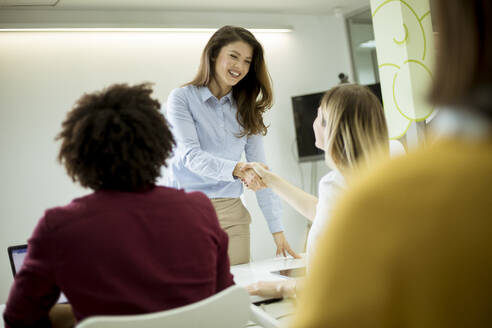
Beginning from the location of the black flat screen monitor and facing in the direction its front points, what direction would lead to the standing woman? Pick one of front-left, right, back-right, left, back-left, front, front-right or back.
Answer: front

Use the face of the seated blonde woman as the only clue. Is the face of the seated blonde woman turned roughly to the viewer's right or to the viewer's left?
to the viewer's left

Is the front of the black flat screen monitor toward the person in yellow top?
yes

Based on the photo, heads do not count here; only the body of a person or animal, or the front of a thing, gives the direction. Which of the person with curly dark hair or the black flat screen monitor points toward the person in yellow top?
the black flat screen monitor

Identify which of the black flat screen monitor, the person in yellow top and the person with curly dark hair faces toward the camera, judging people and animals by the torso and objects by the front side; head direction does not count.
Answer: the black flat screen monitor

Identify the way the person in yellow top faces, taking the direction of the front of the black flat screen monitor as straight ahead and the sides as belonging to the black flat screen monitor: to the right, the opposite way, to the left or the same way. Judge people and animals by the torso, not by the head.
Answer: the opposite way

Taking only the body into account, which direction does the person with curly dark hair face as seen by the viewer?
away from the camera

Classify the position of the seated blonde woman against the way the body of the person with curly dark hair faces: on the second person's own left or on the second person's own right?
on the second person's own right

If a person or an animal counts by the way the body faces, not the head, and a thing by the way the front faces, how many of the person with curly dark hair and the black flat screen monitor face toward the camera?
1

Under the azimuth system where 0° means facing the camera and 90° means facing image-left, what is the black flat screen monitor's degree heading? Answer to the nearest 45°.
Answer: approximately 0°

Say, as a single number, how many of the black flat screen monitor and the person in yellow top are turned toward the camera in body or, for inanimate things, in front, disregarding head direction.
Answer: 1

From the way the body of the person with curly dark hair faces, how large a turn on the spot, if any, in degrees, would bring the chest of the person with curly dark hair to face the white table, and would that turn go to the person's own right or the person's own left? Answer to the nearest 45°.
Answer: approximately 45° to the person's own right

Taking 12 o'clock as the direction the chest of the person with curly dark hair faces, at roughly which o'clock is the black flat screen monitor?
The black flat screen monitor is roughly at 1 o'clock from the person with curly dark hair.

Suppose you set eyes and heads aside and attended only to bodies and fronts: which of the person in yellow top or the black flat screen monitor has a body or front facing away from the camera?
the person in yellow top

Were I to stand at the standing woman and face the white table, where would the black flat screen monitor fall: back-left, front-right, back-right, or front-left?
back-left

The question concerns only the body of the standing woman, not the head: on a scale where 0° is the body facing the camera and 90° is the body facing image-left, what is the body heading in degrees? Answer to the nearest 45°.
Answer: approximately 315°

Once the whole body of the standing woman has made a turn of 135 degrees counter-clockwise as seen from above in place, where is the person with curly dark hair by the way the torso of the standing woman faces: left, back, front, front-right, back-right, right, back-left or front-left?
back

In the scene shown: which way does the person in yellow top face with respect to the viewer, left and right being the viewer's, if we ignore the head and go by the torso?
facing away from the viewer

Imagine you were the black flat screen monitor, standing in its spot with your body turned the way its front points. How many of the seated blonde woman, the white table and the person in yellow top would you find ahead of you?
3
